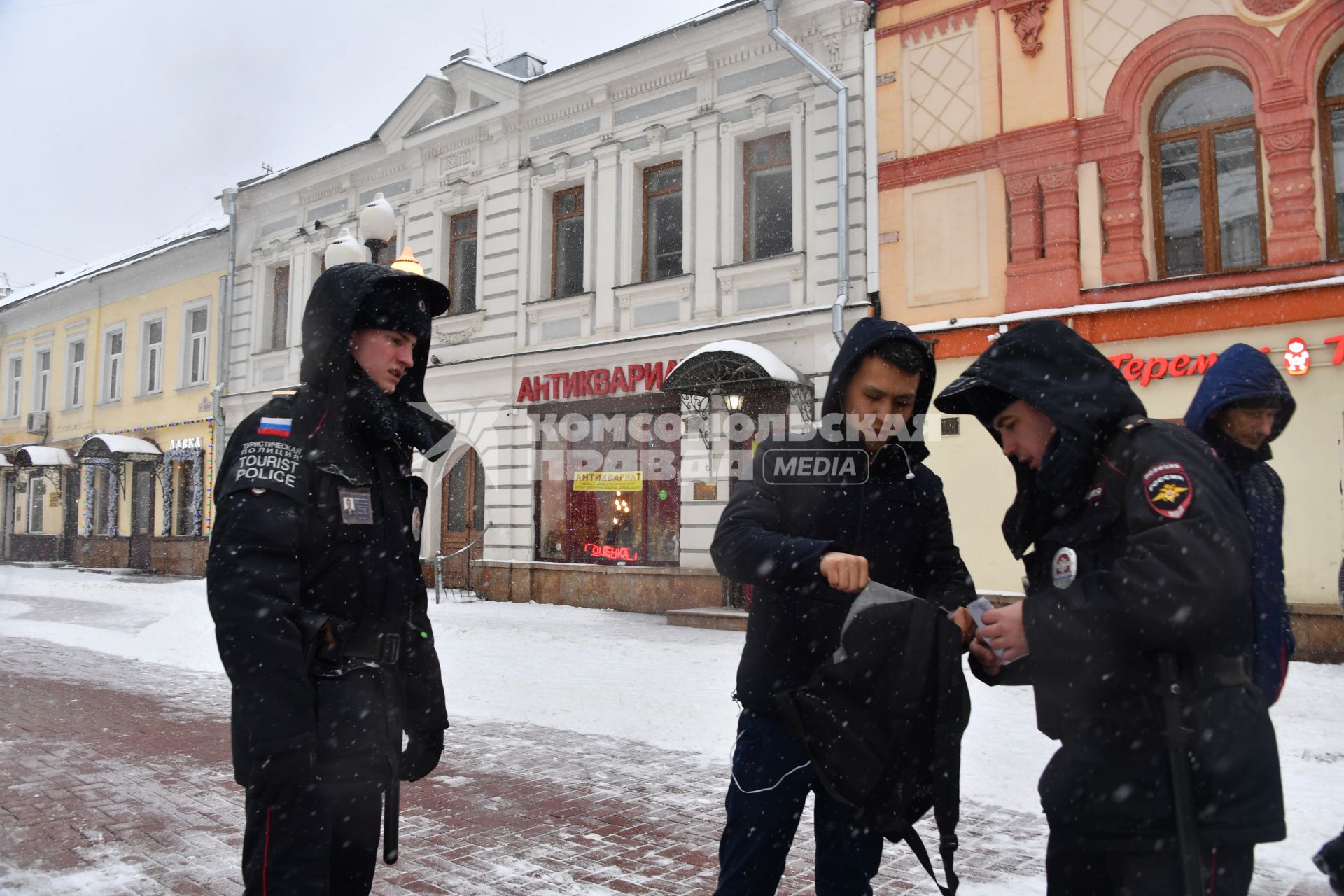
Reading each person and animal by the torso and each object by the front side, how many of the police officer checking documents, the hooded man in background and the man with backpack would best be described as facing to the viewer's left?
1

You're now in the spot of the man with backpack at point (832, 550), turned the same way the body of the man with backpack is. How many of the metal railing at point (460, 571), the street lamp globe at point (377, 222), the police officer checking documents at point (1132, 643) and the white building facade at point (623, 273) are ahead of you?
1

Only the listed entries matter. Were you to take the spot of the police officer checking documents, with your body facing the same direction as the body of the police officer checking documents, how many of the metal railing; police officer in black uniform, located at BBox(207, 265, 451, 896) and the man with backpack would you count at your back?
0

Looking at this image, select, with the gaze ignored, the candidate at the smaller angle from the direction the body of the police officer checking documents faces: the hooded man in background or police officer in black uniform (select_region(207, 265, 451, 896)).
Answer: the police officer in black uniform

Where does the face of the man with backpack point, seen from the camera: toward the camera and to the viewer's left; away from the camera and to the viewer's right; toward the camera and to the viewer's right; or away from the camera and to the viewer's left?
toward the camera and to the viewer's right

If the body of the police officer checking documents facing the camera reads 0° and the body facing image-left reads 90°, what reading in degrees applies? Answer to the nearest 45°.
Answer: approximately 90°

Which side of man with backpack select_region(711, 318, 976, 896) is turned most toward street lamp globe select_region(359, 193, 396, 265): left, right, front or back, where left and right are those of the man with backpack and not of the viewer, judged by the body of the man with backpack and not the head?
back

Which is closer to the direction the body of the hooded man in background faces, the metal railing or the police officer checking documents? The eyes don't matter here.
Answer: the police officer checking documents

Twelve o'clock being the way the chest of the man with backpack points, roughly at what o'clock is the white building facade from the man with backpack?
The white building facade is roughly at 7 o'clock from the man with backpack.

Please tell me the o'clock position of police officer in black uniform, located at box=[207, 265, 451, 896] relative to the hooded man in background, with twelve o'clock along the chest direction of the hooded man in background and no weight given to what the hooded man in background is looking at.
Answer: The police officer in black uniform is roughly at 3 o'clock from the hooded man in background.

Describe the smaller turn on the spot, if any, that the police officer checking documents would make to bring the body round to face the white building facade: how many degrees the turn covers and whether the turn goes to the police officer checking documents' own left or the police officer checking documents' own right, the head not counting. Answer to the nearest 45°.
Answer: approximately 45° to the police officer checking documents' own right

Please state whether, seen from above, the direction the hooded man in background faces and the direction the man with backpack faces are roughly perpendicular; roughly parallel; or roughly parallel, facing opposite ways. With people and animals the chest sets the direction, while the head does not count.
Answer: roughly parallel

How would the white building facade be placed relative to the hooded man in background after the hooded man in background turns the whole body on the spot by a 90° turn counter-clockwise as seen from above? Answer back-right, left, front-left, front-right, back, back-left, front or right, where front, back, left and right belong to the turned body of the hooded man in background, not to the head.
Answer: left

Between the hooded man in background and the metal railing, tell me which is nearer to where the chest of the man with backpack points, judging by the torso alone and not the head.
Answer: the hooded man in background

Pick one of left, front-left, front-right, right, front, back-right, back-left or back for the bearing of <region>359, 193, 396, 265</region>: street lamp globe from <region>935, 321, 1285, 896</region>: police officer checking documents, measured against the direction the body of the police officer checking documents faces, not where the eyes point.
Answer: front-right

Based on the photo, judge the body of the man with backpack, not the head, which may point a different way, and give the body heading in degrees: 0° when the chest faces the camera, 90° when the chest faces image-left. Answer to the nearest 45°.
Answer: approximately 315°

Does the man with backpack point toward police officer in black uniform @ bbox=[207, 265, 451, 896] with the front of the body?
no

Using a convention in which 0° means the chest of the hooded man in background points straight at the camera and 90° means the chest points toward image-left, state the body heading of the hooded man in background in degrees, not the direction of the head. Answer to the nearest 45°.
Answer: approximately 315°

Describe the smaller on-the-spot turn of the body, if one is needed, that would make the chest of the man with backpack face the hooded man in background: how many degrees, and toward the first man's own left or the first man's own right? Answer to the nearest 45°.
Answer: approximately 90° to the first man's own left
